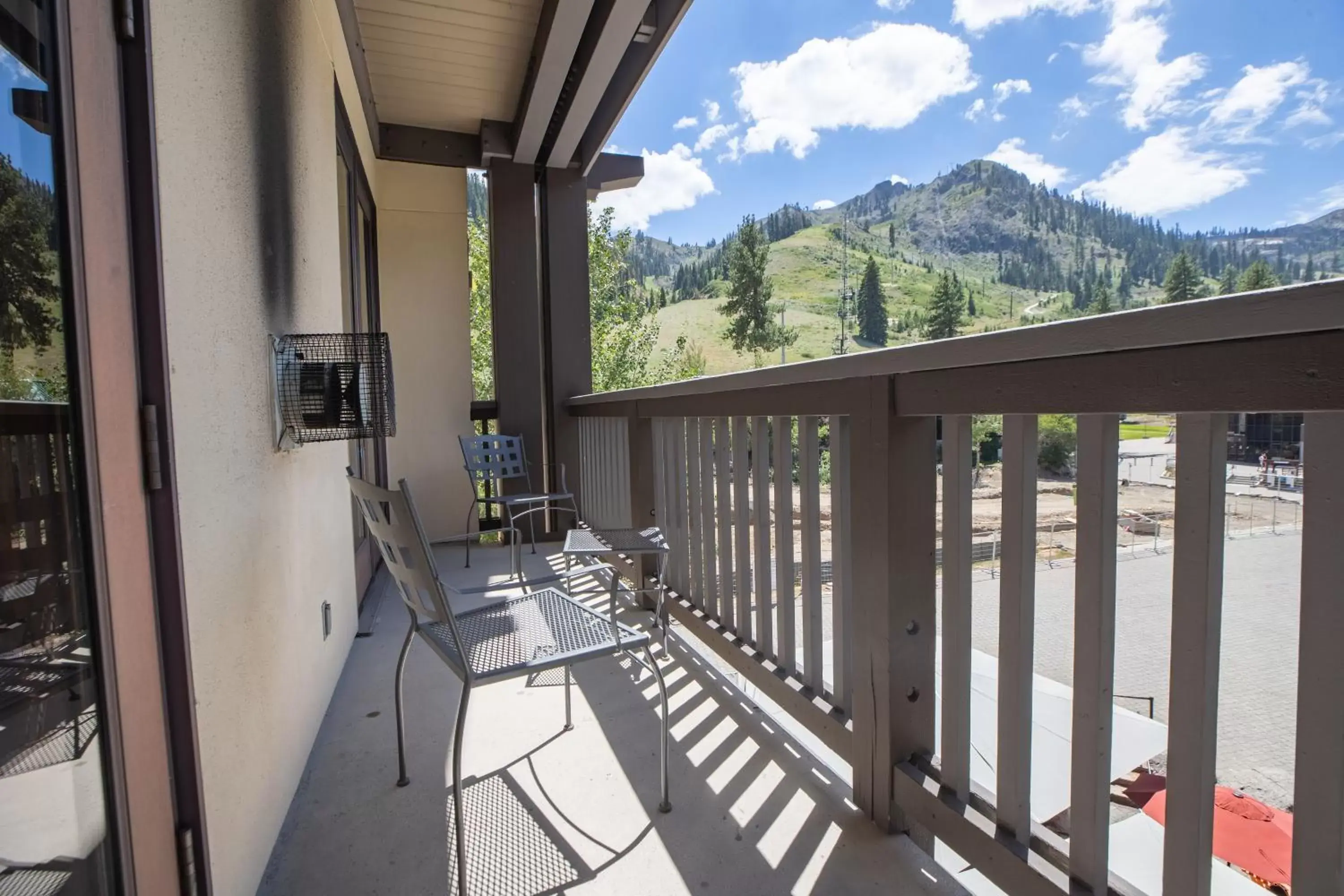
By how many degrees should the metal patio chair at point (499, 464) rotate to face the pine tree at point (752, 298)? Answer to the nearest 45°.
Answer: approximately 90° to its left

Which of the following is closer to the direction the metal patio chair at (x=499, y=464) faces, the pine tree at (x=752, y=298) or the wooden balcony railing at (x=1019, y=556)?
the wooden balcony railing

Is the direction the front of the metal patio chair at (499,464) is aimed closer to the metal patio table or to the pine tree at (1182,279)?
the metal patio table

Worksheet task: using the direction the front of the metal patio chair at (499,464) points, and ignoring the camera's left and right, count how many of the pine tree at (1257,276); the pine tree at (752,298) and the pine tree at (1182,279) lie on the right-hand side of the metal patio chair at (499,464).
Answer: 0

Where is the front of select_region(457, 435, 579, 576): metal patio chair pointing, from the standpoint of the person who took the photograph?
facing the viewer and to the right of the viewer

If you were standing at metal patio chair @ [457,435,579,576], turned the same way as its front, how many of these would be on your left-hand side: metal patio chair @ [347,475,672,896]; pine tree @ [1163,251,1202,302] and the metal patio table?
1

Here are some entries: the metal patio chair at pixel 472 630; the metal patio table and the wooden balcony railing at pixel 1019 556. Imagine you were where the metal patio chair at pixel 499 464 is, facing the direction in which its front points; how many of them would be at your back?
0

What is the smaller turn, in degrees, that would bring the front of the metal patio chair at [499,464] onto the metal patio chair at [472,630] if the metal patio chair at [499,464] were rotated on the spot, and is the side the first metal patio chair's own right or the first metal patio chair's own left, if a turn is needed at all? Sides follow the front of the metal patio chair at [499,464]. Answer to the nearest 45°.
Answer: approximately 45° to the first metal patio chair's own right

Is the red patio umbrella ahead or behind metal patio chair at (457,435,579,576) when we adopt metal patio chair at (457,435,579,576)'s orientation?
ahead

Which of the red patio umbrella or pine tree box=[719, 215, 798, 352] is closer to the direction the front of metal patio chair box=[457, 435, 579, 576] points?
the red patio umbrella

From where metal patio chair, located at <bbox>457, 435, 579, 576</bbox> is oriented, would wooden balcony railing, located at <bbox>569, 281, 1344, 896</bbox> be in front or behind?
in front

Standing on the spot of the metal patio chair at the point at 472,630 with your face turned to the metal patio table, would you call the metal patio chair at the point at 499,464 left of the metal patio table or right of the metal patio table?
left

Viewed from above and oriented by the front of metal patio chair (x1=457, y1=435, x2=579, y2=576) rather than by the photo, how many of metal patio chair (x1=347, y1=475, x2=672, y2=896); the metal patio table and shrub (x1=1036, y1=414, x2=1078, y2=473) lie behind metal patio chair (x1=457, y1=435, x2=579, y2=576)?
0

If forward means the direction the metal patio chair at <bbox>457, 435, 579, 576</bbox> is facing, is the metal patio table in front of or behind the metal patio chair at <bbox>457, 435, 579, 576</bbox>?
in front
